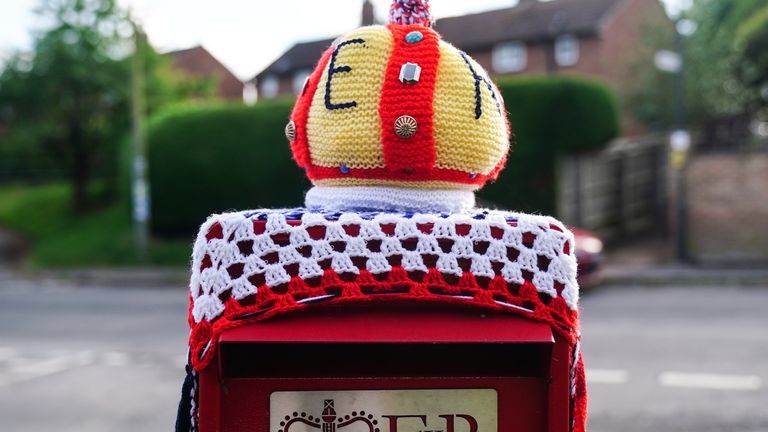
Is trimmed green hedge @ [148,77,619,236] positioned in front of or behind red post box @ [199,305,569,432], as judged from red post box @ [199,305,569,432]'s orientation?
behind

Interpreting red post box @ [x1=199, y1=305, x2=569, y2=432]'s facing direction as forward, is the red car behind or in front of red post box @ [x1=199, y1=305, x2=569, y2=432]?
behind

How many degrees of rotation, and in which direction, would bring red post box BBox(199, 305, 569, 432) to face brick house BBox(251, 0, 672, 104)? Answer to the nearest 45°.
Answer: approximately 180°

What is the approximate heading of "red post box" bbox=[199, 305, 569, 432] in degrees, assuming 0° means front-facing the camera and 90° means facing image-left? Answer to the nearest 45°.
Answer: approximately 0°

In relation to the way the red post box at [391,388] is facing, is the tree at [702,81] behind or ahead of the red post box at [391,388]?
behind

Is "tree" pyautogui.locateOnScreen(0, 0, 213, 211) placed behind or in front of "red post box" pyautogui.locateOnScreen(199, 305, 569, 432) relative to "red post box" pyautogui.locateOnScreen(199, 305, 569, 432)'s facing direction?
behind

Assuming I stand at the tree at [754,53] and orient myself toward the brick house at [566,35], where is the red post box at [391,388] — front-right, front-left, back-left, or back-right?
back-left
